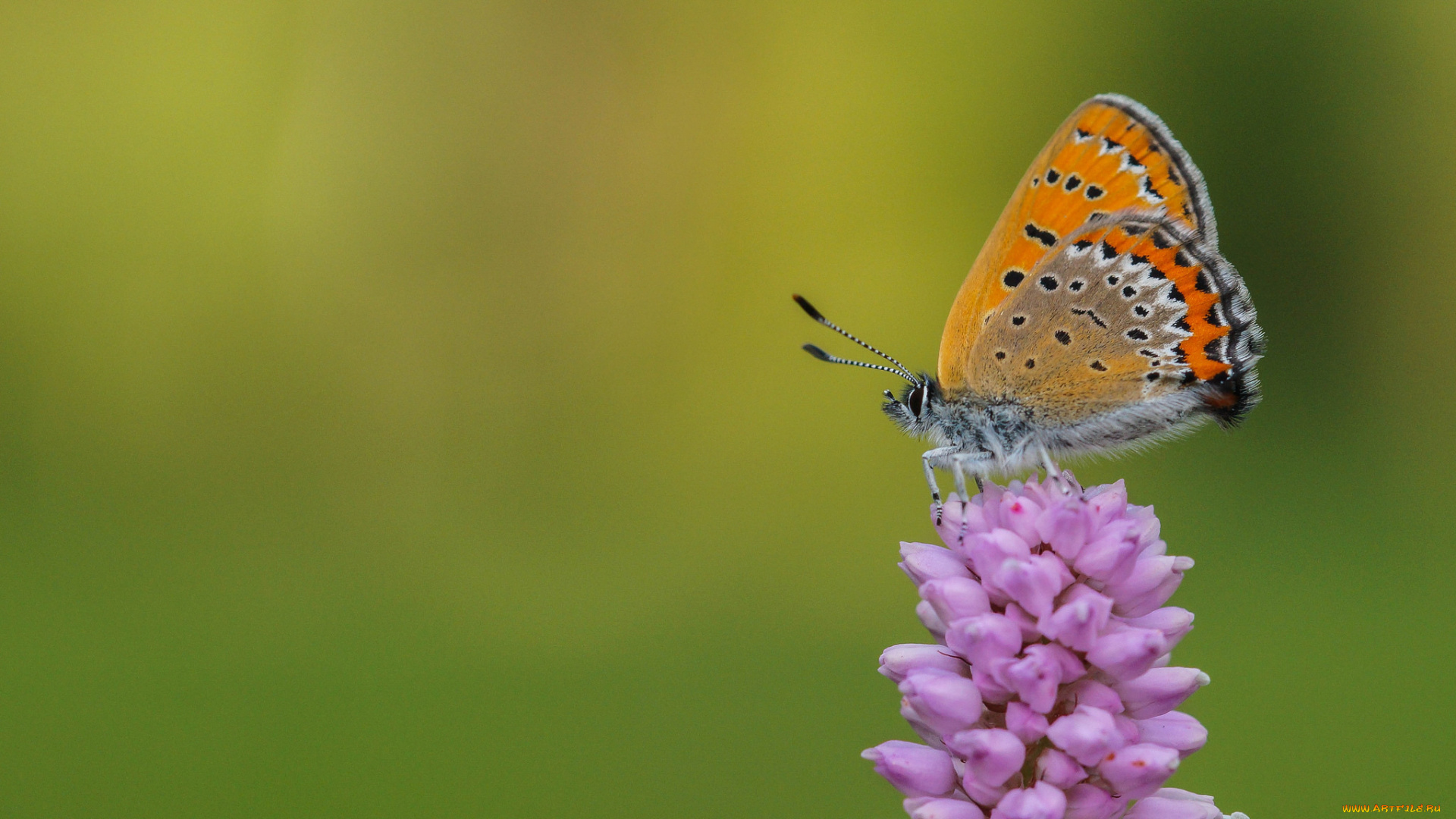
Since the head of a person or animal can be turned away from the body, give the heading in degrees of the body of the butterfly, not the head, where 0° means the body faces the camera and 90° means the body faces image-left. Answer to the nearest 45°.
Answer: approximately 90°
